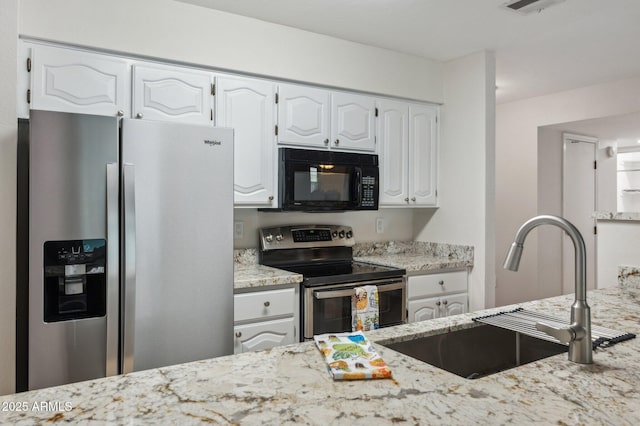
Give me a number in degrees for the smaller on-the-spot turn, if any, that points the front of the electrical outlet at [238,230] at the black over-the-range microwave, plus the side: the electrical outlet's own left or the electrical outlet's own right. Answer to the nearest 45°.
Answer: approximately 90° to the electrical outlet's own left

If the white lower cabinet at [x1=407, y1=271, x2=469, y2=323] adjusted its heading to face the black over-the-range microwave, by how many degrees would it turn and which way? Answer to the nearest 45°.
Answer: approximately 90° to its right

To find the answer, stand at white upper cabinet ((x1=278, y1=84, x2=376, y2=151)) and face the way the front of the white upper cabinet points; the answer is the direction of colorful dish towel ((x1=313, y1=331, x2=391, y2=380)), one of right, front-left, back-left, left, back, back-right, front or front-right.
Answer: front-right

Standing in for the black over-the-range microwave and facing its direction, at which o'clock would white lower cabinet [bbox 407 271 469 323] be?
The white lower cabinet is roughly at 10 o'clock from the black over-the-range microwave.

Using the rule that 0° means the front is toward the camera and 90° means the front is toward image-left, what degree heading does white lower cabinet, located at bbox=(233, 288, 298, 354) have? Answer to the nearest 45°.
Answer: approximately 315°

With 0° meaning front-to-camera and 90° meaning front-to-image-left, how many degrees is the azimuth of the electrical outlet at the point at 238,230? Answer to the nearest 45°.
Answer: approximately 0°

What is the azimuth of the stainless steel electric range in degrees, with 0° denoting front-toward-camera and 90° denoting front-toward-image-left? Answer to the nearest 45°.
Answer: approximately 315°

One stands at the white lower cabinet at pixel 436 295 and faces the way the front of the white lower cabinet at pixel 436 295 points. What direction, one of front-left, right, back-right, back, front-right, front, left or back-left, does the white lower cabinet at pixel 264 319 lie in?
right
